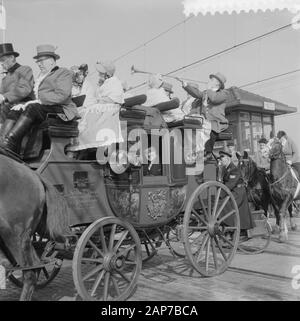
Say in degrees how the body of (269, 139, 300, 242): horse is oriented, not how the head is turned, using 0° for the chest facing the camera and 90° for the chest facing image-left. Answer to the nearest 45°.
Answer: approximately 45°

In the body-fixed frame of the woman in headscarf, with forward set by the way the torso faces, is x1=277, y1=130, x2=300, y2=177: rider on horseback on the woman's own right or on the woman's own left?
on the woman's own right

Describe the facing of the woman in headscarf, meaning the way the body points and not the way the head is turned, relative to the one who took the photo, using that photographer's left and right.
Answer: facing to the left of the viewer

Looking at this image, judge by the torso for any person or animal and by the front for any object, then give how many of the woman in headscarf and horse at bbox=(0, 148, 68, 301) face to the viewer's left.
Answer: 2

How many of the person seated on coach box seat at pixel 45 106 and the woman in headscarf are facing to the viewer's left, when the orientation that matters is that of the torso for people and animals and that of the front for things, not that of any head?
2

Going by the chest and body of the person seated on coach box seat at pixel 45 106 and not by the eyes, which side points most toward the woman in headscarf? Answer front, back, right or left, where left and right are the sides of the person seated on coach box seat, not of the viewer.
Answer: back

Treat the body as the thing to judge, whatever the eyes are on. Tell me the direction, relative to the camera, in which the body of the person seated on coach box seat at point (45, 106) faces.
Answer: to the viewer's left

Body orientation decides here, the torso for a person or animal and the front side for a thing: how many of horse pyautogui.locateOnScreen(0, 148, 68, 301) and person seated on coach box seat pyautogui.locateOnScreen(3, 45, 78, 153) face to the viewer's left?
2

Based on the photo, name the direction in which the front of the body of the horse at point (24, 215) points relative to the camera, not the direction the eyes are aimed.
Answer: to the viewer's left

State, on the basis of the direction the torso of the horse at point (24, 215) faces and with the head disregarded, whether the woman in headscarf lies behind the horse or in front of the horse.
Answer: behind

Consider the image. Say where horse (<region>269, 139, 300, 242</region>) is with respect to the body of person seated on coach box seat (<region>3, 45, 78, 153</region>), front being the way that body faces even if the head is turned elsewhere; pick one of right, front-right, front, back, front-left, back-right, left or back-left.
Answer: back-right
